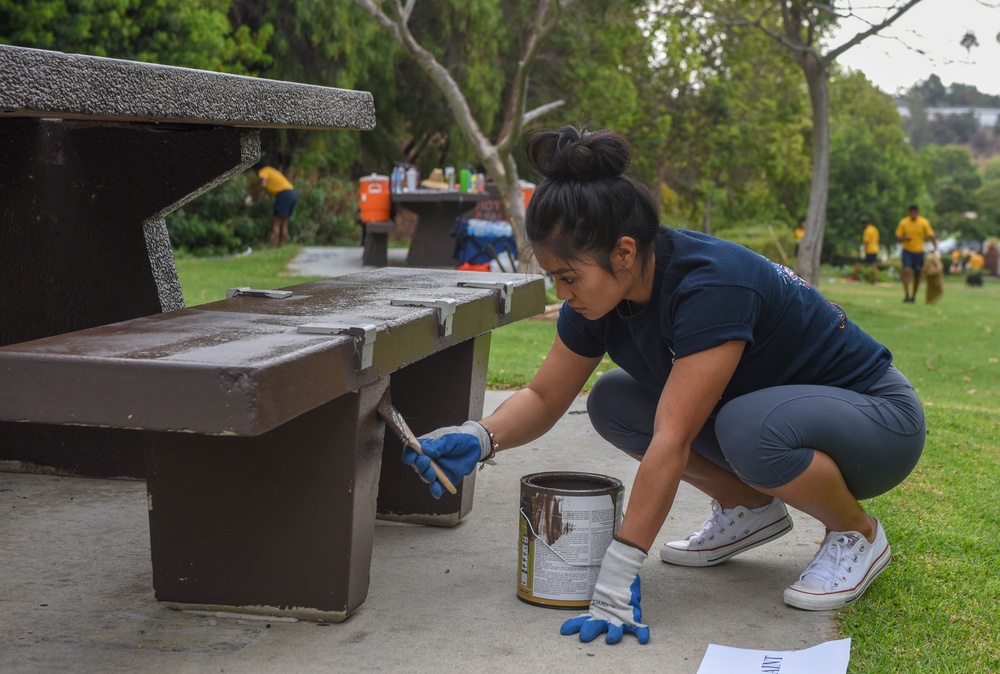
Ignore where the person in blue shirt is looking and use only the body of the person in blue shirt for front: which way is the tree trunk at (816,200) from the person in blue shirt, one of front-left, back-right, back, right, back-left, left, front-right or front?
back-right

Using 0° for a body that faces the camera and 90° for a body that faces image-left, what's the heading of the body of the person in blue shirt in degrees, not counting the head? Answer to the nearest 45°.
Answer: approximately 45°

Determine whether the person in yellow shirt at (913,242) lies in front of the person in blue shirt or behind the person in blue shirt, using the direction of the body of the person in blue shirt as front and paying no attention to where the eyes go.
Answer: behind

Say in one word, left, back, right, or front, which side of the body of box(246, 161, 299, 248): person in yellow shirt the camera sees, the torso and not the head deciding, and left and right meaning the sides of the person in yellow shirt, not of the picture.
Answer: left

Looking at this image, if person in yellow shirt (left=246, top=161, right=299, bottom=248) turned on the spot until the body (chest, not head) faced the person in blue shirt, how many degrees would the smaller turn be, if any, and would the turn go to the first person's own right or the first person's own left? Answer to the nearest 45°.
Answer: approximately 90° to the first person's own left

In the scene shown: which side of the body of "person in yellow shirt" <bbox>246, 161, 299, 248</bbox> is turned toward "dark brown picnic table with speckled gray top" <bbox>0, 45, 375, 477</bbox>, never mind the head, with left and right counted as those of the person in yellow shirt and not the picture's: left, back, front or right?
left

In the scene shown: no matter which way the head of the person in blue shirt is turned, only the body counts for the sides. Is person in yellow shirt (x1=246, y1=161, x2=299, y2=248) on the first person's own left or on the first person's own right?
on the first person's own right

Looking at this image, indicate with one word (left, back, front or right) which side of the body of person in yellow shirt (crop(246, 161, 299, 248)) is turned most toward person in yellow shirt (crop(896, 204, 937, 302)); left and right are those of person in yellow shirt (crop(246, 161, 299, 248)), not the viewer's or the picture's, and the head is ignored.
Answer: back
